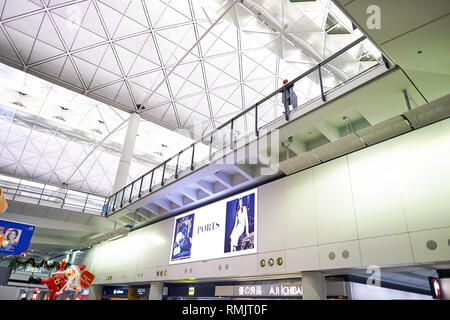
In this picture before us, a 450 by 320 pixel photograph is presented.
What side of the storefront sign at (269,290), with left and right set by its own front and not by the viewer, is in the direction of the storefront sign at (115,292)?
right

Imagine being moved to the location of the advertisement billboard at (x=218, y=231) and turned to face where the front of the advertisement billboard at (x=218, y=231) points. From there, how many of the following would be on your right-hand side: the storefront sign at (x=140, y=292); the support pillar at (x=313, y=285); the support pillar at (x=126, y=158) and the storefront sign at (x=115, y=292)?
3

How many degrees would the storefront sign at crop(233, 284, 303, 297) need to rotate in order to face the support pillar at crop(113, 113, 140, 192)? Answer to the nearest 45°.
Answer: approximately 90° to its right

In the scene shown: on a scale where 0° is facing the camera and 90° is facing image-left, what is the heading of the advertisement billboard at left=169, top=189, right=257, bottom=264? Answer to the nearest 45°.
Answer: approximately 45°

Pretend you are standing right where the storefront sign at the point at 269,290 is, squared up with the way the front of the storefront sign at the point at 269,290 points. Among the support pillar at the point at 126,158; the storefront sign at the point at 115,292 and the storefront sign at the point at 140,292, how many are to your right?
3

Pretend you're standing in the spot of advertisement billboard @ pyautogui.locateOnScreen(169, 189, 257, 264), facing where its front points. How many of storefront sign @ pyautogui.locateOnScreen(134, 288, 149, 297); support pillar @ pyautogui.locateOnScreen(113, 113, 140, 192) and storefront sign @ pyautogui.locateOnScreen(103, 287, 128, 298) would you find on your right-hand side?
3

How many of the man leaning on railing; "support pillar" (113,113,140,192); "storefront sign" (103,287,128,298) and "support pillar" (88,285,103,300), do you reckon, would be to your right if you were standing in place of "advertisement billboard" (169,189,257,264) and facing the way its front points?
3

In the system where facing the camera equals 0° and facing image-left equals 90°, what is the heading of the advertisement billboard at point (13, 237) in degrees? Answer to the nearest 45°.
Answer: approximately 315°

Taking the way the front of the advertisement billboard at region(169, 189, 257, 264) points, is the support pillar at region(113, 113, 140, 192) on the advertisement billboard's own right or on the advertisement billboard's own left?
on the advertisement billboard's own right

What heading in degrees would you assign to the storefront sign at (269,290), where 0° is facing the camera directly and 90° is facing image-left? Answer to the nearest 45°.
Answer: approximately 45°

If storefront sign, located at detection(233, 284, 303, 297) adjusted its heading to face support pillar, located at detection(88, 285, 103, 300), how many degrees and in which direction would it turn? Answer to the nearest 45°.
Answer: approximately 90° to its right
